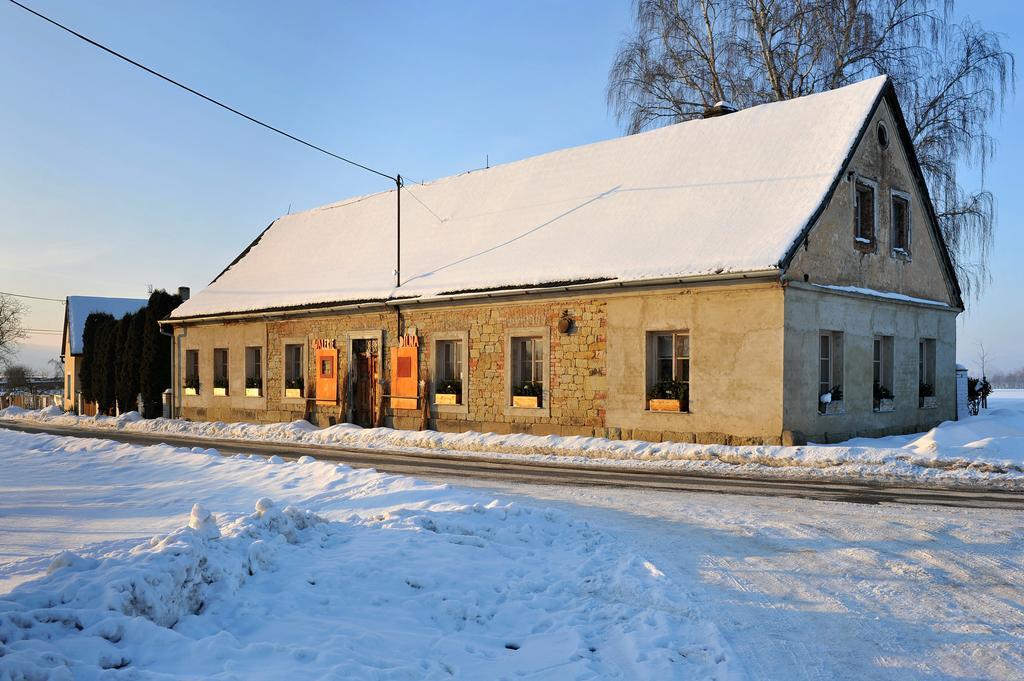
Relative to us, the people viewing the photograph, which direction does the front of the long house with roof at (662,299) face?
facing the viewer and to the left of the viewer
